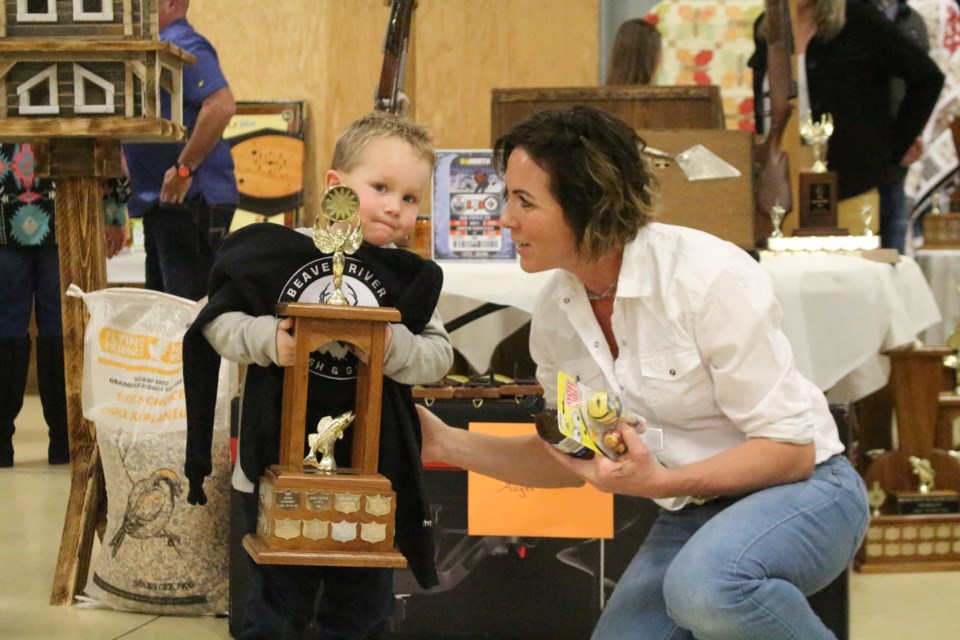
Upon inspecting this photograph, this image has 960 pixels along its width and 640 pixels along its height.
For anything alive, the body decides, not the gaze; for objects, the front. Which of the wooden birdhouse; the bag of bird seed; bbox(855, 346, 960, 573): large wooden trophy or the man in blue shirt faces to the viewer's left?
the man in blue shirt

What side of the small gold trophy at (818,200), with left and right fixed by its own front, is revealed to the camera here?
front

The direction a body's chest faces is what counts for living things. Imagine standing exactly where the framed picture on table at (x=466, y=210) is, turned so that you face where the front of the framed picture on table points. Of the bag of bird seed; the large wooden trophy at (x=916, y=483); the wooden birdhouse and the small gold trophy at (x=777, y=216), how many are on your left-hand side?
2

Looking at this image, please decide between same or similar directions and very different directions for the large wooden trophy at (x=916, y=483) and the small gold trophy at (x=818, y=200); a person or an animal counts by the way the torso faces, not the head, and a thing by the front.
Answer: same or similar directions

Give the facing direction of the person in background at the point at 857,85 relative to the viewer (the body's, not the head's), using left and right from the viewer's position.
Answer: facing the viewer and to the left of the viewer

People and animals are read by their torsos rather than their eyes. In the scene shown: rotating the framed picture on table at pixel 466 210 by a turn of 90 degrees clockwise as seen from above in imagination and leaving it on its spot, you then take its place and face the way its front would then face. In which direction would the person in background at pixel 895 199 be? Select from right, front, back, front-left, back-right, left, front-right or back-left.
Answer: back-right

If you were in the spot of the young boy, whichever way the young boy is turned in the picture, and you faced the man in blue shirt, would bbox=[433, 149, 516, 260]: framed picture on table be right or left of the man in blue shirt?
right

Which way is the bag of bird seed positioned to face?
toward the camera

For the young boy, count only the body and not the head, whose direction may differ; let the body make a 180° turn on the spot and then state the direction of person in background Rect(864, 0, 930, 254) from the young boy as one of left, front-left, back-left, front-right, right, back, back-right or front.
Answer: front-right
